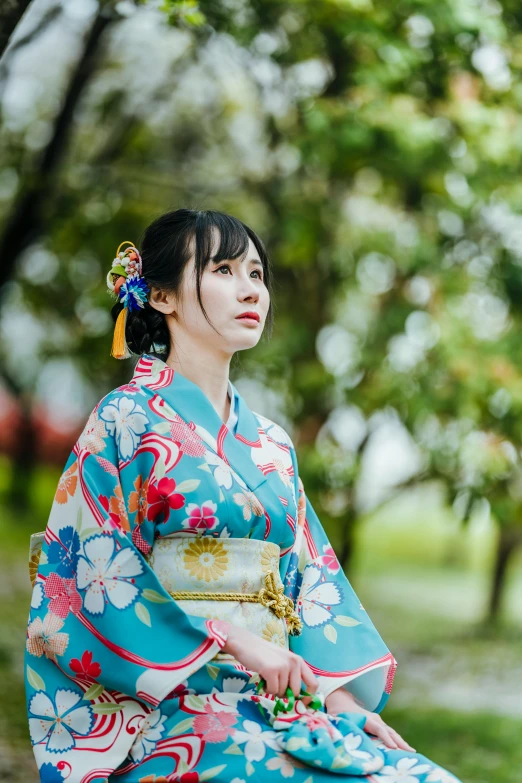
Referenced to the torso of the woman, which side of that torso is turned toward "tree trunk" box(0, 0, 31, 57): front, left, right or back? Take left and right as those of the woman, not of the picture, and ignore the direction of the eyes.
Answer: back

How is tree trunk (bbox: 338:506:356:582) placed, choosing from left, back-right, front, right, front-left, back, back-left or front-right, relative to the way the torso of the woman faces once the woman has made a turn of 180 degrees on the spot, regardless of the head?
front-right

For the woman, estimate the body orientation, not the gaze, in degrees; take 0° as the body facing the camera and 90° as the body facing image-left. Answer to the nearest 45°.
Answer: approximately 315°

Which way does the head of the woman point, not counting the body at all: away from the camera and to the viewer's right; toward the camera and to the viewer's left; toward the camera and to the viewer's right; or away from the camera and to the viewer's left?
toward the camera and to the viewer's right

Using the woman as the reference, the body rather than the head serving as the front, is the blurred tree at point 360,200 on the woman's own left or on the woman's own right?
on the woman's own left
